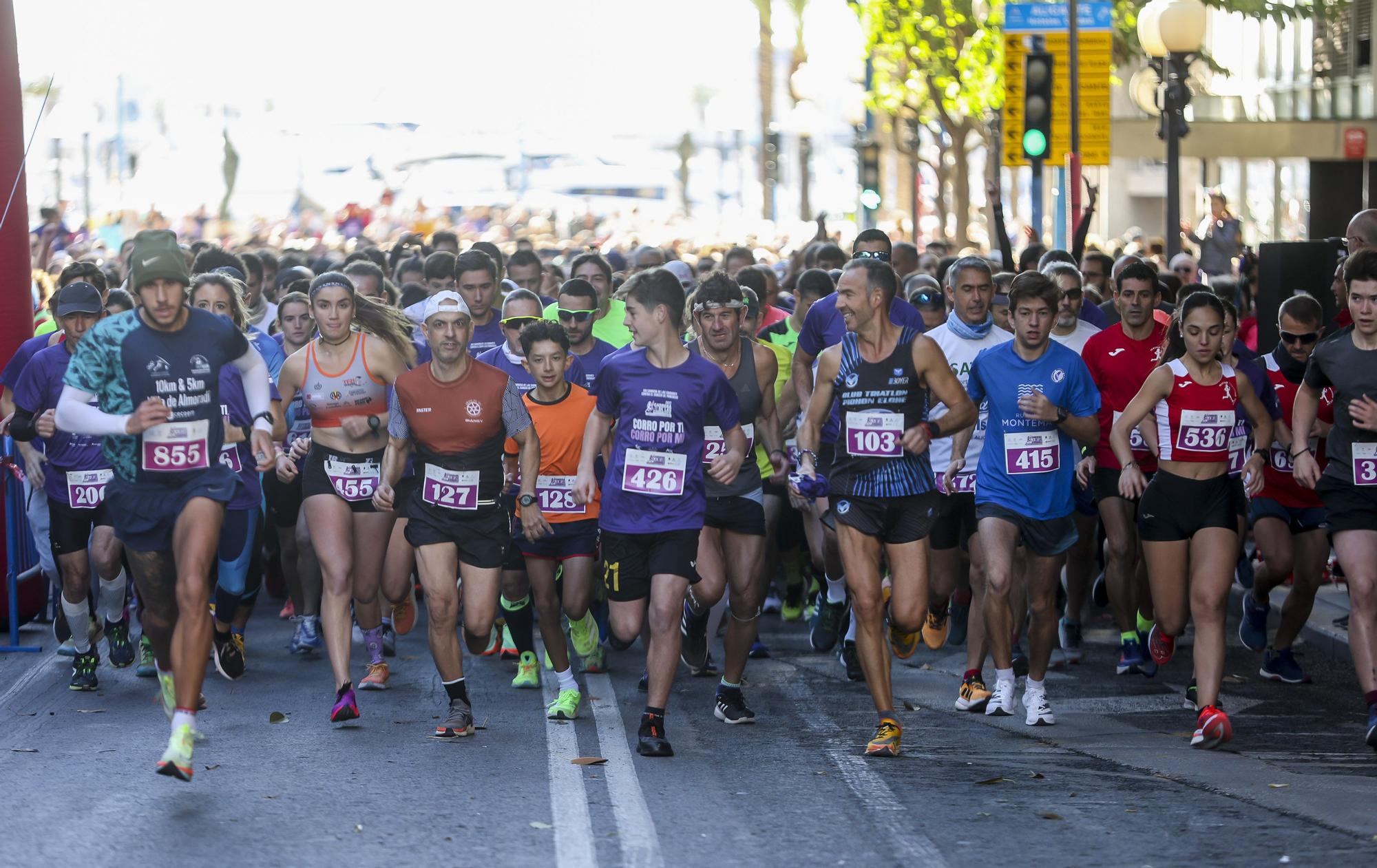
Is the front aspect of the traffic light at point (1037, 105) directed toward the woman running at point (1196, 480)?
yes

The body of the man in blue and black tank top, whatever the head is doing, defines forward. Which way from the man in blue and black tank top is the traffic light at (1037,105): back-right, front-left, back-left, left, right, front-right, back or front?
back

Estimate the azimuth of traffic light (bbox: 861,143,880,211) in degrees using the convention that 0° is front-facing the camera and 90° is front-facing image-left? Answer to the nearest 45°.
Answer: approximately 0°

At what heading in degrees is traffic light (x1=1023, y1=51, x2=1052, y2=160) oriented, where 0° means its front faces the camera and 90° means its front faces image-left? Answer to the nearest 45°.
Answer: approximately 0°

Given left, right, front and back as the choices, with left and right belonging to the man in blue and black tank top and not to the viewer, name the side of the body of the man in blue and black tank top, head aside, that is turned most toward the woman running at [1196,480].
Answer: left

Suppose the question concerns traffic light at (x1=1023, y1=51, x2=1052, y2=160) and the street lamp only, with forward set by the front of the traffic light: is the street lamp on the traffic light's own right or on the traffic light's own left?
on the traffic light's own left

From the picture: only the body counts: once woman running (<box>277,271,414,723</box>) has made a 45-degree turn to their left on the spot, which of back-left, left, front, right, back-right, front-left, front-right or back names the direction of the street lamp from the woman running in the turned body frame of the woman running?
left

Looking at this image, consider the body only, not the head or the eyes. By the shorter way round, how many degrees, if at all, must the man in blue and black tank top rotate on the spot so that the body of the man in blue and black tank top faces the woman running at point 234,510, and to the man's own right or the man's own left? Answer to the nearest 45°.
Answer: approximately 90° to the man's own right

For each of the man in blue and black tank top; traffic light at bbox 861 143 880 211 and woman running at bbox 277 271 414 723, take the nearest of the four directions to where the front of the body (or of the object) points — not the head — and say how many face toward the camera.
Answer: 3

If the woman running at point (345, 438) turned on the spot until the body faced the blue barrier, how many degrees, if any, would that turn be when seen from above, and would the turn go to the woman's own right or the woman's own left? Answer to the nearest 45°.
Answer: approximately 135° to the woman's own right

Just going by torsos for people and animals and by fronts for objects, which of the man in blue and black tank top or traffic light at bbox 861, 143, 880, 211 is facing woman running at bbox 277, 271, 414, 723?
the traffic light
